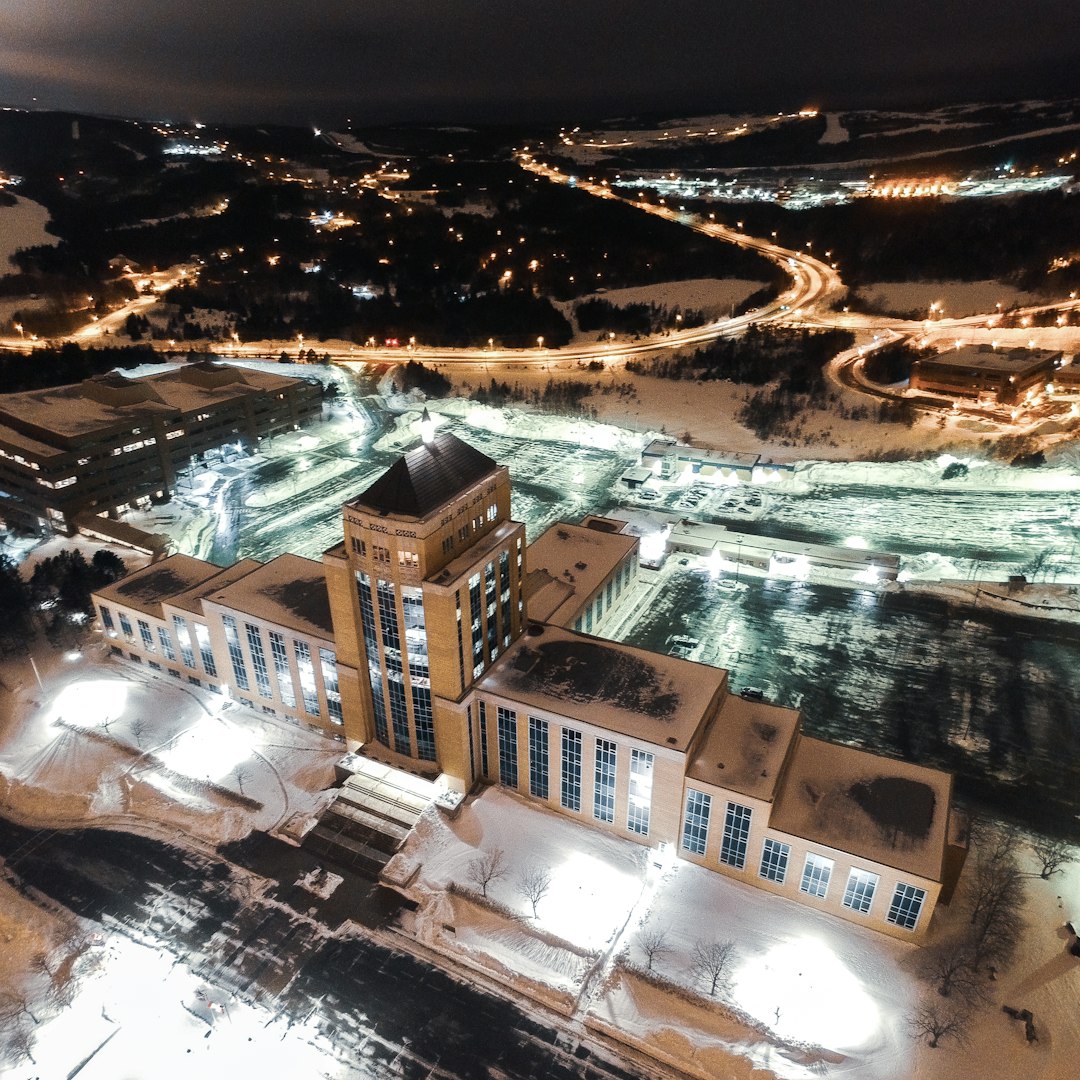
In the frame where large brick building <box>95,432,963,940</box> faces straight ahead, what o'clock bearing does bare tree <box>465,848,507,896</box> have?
The bare tree is roughly at 12 o'clock from the large brick building.

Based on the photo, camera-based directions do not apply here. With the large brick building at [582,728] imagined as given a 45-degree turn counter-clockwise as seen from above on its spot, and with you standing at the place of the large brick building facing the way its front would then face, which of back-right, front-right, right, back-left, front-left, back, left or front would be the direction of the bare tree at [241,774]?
right

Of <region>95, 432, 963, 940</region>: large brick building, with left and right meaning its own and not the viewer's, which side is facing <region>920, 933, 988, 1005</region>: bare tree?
left

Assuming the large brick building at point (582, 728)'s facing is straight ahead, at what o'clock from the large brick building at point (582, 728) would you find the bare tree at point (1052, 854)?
The bare tree is roughly at 8 o'clock from the large brick building.

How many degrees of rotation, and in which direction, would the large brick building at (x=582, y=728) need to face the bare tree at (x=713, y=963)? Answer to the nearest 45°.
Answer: approximately 90° to its left

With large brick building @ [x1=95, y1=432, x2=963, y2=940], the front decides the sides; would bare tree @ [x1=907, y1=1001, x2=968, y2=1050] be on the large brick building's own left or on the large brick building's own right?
on the large brick building's own left

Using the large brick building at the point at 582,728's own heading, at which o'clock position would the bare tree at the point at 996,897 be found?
The bare tree is roughly at 8 o'clock from the large brick building.

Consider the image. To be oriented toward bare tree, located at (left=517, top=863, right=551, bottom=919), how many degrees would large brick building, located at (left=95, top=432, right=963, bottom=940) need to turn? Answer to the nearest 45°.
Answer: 0° — it already faces it
